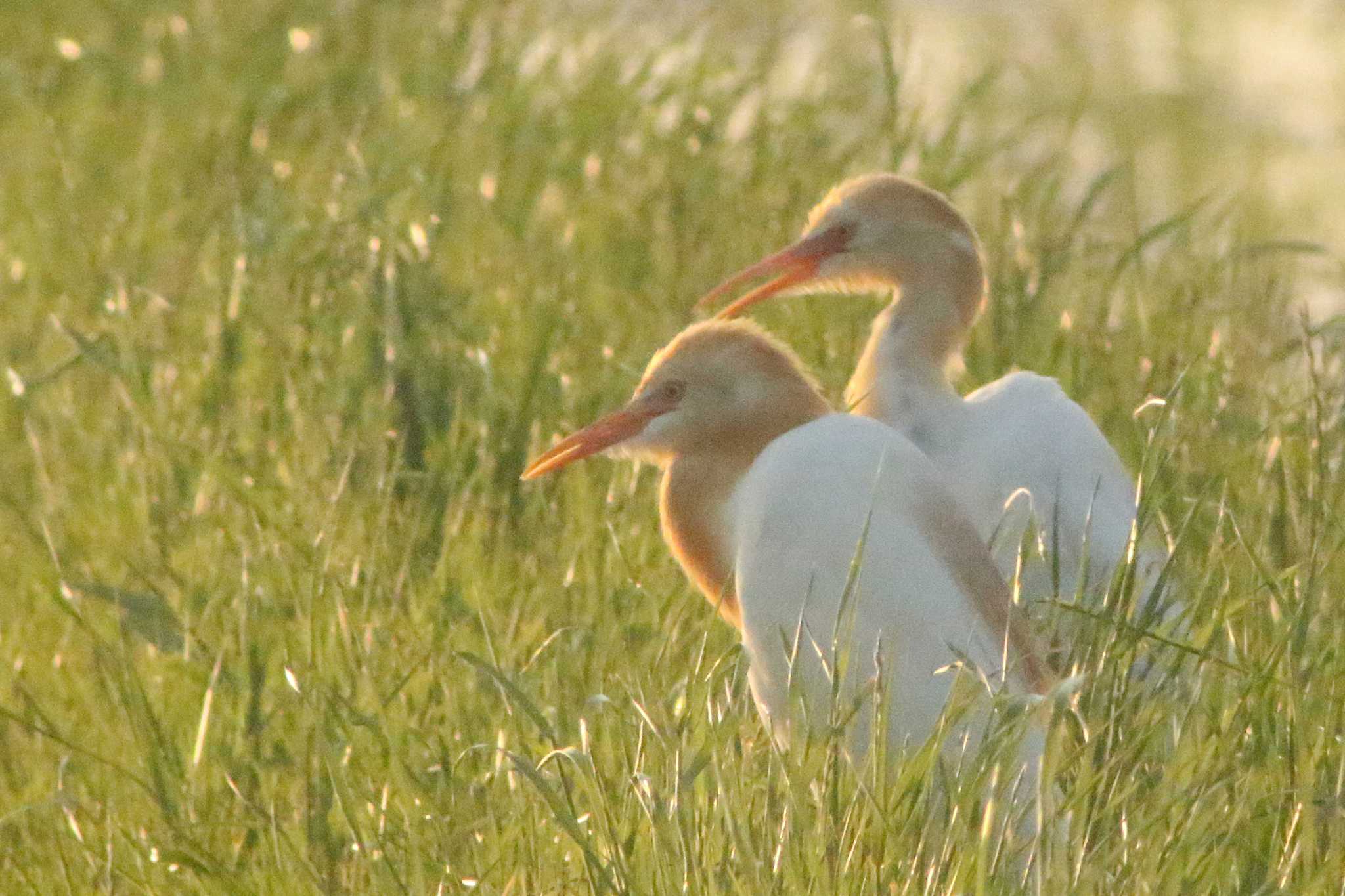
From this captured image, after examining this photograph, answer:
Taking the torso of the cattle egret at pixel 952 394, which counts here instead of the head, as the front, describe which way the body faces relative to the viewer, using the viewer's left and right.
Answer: facing to the left of the viewer

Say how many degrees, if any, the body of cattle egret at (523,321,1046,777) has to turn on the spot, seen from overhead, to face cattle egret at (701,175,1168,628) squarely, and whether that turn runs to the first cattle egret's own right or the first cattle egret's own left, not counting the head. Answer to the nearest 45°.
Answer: approximately 90° to the first cattle egret's own right

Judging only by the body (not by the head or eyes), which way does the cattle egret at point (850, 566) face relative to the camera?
to the viewer's left

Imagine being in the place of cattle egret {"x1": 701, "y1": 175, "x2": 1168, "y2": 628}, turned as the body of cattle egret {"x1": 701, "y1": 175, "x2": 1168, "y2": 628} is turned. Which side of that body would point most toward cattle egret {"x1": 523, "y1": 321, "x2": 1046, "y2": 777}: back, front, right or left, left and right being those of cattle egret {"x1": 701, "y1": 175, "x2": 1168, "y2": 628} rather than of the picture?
left

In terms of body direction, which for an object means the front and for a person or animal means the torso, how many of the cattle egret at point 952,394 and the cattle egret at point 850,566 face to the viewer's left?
2
